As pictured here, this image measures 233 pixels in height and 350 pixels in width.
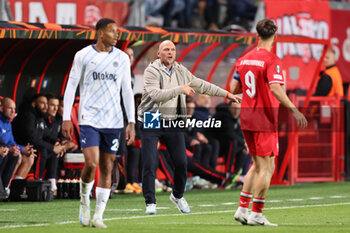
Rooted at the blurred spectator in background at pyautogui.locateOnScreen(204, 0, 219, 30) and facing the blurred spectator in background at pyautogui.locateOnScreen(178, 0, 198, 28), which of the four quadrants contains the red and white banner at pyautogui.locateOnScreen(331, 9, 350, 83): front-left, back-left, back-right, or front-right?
back-left

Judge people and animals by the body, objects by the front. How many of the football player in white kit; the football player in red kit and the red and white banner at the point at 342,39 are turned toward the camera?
2

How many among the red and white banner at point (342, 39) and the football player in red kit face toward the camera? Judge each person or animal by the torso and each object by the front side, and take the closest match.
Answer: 1

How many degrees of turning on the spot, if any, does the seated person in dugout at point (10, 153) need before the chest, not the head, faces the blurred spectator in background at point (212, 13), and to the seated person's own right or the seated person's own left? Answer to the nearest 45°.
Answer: approximately 90° to the seated person's own left

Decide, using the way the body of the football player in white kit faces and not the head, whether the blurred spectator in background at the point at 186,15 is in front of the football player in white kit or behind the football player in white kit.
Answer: behind

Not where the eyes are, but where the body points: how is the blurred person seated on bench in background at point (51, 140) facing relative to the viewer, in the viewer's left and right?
facing the viewer and to the right of the viewer

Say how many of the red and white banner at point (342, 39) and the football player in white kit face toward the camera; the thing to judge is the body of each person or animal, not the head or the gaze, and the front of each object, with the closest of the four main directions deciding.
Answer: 2

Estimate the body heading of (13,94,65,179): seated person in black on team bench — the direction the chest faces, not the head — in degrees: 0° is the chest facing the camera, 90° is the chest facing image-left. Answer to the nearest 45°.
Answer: approximately 315°

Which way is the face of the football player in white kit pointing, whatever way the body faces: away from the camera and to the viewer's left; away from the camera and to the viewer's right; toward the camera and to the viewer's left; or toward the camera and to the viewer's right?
toward the camera and to the viewer's right
